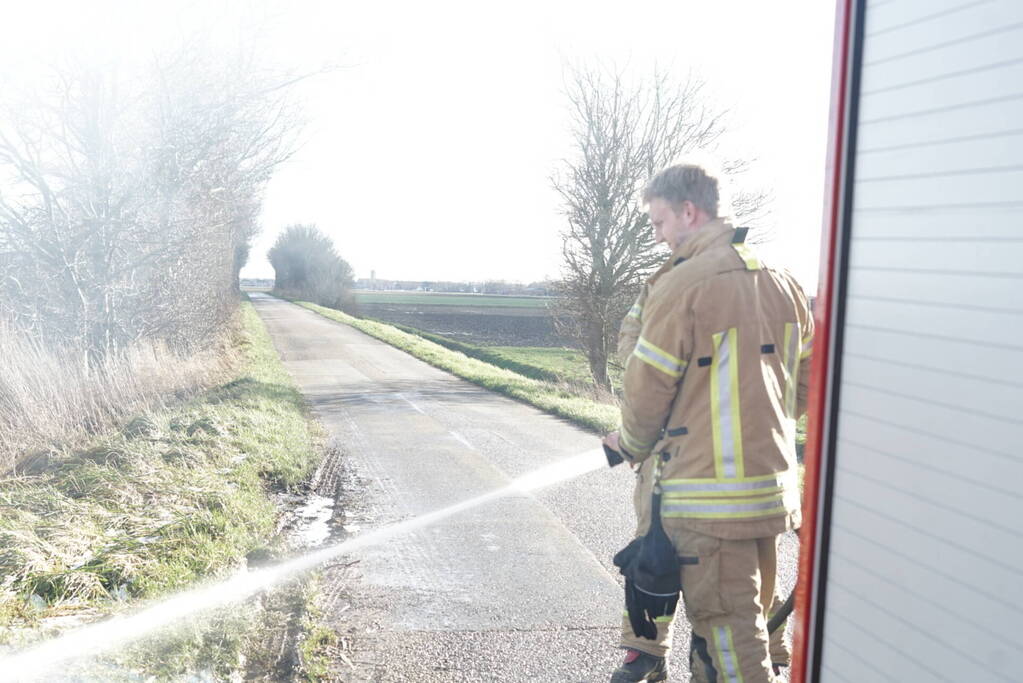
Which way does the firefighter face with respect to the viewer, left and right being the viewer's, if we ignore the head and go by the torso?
facing away from the viewer and to the left of the viewer

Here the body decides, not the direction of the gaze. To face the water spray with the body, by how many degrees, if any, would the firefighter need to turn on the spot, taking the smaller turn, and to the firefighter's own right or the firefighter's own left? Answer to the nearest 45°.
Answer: approximately 45° to the firefighter's own left

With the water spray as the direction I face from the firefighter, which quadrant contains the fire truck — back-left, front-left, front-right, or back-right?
back-left

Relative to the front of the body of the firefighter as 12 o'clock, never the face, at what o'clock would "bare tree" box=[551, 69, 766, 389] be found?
The bare tree is roughly at 1 o'clock from the firefighter.

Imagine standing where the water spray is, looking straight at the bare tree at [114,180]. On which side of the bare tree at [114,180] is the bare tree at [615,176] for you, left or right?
right

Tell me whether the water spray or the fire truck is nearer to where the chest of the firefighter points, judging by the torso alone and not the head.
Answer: the water spray

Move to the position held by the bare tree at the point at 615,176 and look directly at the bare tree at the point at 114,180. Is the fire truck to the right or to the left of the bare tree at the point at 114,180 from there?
left
